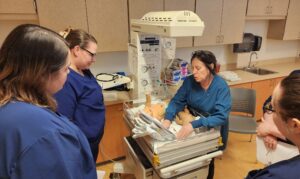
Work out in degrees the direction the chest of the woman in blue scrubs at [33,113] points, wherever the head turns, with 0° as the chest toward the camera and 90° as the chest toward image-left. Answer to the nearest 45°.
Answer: approximately 225°

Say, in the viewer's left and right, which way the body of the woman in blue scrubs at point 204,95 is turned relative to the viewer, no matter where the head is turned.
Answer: facing the viewer and to the left of the viewer

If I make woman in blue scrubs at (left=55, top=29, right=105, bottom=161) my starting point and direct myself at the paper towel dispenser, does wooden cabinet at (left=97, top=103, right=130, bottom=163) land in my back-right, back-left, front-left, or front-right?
front-left

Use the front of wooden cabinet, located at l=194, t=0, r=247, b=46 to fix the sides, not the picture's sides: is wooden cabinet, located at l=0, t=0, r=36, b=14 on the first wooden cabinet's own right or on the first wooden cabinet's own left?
on the first wooden cabinet's own right

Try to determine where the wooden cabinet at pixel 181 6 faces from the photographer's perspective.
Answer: facing the viewer

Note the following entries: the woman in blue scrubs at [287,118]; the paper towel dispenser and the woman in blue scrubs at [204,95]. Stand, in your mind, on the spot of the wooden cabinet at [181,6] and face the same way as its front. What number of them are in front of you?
2

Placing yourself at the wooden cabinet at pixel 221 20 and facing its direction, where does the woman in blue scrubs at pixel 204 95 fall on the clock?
The woman in blue scrubs is roughly at 12 o'clock from the wooden cabinet.

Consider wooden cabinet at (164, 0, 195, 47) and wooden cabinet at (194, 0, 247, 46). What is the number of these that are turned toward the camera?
2

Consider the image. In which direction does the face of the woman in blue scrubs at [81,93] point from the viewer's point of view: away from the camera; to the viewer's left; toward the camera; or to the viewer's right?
to the viewer's right

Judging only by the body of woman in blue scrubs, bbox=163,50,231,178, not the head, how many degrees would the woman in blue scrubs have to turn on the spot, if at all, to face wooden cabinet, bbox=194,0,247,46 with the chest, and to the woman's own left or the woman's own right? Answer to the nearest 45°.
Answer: approximately 135° to the woman's own right

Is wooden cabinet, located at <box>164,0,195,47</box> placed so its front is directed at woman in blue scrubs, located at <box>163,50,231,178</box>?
yes

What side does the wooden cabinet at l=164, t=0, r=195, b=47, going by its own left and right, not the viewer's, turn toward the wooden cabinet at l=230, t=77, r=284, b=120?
left

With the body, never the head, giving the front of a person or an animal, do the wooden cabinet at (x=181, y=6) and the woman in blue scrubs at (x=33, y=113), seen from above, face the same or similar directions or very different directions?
very different directions

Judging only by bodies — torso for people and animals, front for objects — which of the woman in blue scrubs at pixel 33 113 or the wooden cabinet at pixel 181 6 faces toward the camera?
the wooden cabinet

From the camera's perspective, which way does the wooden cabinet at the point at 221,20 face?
toward the camera
